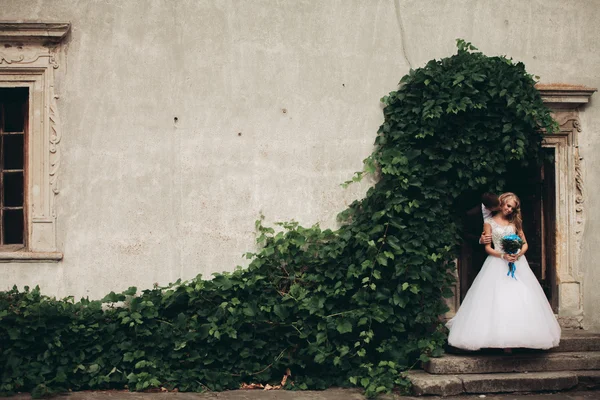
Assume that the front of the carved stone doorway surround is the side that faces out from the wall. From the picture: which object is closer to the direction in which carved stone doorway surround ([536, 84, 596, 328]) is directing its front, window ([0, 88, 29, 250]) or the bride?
the bride

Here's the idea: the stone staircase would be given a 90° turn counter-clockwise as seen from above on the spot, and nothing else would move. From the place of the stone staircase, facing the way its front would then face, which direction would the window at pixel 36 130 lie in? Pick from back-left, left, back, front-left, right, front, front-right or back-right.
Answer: back

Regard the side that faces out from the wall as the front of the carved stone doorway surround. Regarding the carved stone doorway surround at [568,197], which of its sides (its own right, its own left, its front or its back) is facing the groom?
right

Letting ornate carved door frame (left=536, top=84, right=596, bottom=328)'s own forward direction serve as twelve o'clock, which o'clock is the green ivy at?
The green ivy is roughly at 2 o'clock from the ornate carved door frame.

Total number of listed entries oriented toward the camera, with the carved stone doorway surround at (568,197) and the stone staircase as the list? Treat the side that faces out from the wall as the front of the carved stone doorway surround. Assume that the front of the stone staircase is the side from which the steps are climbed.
2

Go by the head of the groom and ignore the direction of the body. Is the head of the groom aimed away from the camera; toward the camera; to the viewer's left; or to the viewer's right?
to the viewer's right

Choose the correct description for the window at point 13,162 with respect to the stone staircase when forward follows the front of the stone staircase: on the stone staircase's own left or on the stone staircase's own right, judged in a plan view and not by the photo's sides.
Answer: on the stone staircase's own right

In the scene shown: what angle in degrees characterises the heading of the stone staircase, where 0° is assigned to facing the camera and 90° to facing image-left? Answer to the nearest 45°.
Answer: approximately 0°
